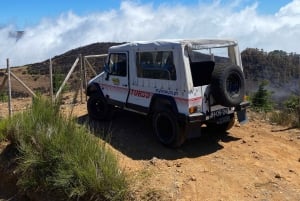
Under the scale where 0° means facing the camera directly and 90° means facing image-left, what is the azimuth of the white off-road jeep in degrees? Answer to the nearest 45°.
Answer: approximately 135°

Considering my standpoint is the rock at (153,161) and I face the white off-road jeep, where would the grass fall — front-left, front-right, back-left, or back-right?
back-left

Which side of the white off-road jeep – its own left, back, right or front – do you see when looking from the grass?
left
